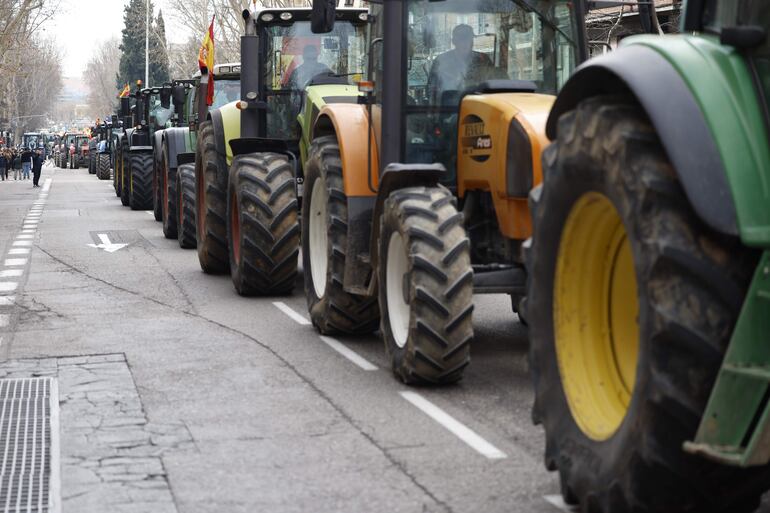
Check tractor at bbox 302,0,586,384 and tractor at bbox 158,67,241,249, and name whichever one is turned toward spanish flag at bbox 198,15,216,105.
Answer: tractor at bbox 158,67,241,249

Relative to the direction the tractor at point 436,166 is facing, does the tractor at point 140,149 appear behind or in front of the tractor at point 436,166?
behind

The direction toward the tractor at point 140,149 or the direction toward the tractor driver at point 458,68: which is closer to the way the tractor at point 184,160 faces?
the tractor driver

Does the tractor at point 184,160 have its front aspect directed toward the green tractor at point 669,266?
yes

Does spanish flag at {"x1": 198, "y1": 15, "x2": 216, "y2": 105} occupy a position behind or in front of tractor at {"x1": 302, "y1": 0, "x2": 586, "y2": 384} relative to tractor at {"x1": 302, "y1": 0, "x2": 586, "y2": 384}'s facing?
behind

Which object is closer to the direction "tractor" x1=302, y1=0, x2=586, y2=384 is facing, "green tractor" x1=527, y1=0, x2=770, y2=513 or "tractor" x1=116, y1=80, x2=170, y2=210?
the green tractor

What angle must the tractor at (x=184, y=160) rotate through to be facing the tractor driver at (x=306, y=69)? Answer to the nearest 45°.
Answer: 0° — it already faces them

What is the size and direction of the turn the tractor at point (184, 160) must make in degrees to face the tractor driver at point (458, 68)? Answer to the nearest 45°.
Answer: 0° — it already faces them

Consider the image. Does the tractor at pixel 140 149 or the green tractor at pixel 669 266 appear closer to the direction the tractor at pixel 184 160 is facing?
the green tractor

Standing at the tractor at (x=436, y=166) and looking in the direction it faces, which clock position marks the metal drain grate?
The metal drain grate is roughly at 3 o'clock from the tractor.

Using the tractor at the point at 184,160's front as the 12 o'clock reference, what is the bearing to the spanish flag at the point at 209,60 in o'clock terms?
The spanish flag is roughly at 12 o'clock from the tractor.

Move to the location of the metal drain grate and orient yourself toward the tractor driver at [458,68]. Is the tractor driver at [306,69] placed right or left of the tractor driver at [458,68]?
left
